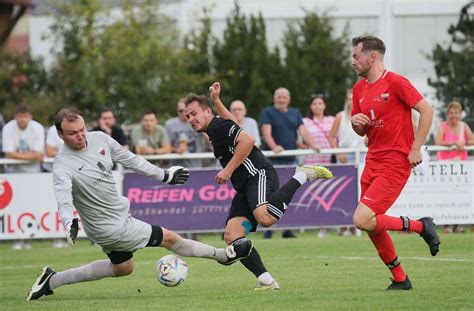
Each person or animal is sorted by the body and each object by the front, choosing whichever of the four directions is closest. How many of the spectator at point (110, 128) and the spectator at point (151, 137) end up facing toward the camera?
2

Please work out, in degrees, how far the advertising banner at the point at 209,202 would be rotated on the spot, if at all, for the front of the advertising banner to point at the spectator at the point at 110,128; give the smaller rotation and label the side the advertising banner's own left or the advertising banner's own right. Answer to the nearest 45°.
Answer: approximately 90° to the advertising banner's own right

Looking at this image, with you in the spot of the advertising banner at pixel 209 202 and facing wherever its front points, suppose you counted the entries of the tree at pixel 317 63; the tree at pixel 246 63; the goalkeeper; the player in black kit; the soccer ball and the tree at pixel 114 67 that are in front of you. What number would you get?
3

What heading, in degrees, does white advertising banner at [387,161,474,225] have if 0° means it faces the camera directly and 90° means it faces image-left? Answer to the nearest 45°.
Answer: approximately 0°

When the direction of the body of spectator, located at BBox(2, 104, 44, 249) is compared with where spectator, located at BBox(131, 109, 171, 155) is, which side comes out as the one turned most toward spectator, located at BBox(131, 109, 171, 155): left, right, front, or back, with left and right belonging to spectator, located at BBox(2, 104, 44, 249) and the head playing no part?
left

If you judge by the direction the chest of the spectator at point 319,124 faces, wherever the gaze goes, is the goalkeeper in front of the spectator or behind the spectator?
in front

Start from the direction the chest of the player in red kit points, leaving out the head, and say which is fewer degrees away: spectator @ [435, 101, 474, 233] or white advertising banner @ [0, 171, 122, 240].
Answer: the white advertising banner

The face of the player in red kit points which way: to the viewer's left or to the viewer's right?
to the viewer's left
